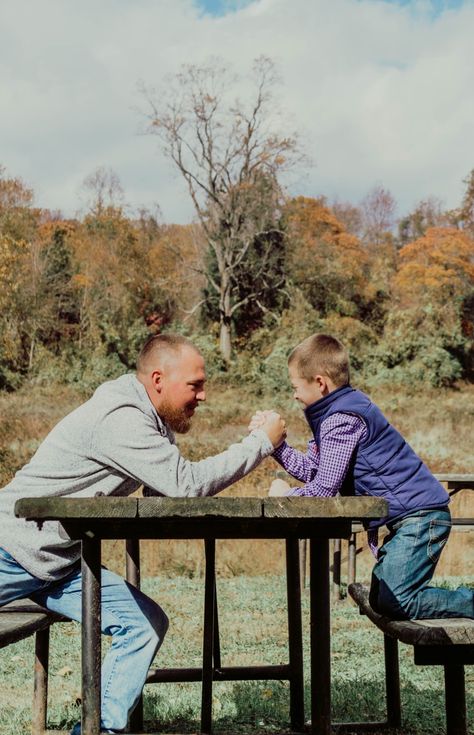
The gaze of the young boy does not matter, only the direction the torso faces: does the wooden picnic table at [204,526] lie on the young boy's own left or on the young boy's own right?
on the young boy's own left

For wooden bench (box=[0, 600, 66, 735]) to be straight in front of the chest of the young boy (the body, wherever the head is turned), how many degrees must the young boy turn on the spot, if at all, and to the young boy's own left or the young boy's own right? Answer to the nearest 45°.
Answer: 0° — they already face it

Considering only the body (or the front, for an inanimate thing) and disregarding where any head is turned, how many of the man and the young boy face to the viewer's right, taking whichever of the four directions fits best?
1

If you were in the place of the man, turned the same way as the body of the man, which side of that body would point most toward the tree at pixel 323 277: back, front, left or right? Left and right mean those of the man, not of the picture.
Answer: left

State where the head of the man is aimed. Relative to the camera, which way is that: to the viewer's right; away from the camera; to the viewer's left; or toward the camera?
to the viewer's right

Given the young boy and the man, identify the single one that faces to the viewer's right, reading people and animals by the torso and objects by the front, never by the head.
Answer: the man

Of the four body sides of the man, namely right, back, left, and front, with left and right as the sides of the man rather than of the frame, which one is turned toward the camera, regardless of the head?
right

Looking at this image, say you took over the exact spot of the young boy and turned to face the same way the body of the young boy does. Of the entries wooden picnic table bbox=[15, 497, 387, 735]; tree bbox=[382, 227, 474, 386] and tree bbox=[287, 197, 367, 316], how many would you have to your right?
2

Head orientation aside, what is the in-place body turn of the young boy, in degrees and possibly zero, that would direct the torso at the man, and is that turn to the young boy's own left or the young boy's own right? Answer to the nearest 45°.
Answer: approximately 45° to the young boy's own left

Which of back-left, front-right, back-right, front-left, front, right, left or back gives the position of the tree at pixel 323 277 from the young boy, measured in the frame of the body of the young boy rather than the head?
right

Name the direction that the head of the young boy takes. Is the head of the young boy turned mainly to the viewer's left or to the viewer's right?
to the viewer's left

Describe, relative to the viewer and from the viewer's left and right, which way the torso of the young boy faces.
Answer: facing to the left of the viewer

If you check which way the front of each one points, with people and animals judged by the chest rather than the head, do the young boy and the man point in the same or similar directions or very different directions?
very different directions
